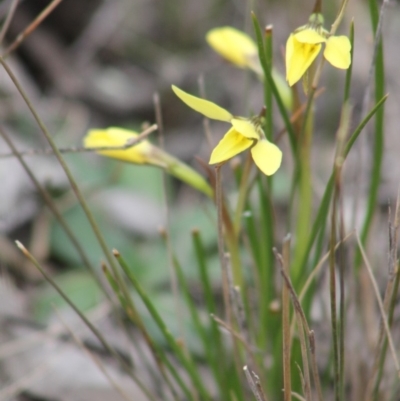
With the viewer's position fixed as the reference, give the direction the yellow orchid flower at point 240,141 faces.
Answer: facing the viewer and to the left of the viewer
